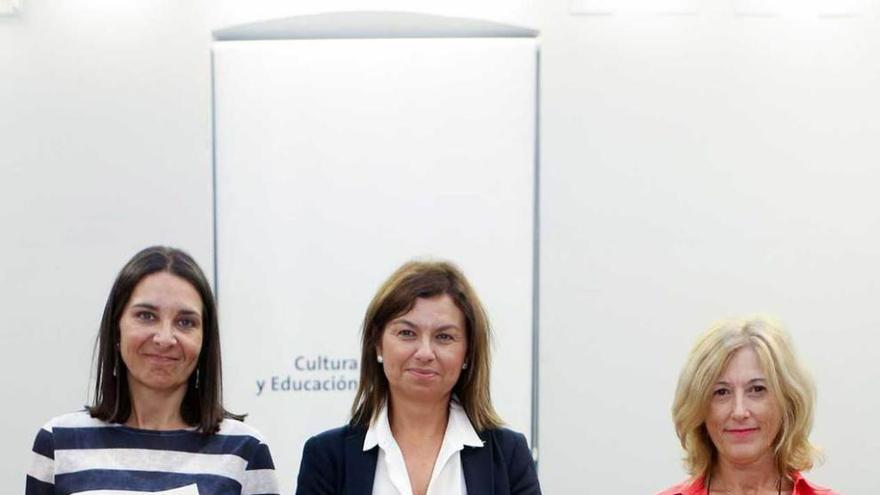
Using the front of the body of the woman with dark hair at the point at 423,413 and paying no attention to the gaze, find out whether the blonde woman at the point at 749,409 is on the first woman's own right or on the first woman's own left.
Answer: on the first woman's own left

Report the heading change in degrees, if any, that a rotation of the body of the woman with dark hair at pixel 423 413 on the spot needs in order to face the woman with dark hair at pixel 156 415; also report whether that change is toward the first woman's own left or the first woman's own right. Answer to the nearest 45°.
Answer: approximately 90° to the first woman's own right

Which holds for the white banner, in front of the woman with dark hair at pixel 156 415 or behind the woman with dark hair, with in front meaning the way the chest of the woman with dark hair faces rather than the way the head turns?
behind

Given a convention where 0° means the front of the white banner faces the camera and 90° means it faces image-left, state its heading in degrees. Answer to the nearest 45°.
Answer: approximately 0°

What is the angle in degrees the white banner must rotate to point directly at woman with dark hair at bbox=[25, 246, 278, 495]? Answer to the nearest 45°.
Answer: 0° — it already faces them
